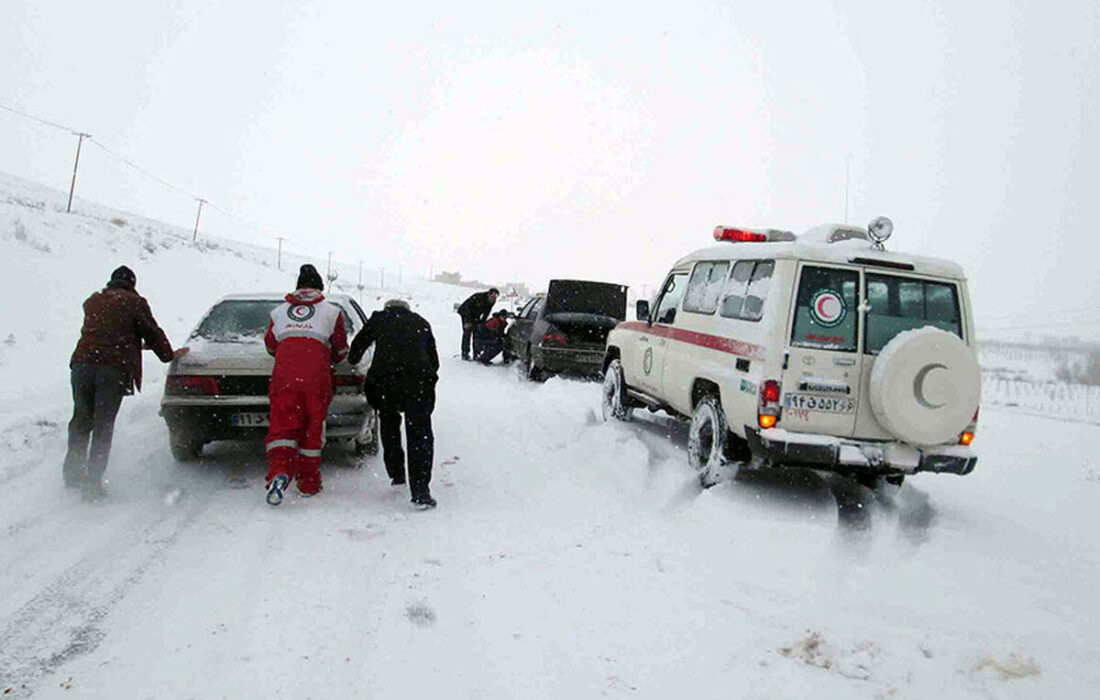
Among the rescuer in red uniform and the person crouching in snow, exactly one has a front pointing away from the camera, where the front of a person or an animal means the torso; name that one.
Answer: the rescuer in red uniform

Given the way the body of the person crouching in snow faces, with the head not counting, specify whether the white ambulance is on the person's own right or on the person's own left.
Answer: on the person's own right

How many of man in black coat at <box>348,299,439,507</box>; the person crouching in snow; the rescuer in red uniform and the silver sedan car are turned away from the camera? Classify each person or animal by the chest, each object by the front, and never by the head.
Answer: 3

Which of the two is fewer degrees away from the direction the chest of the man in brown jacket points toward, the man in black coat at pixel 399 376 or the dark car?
the dark car

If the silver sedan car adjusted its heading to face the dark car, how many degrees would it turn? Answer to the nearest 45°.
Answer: approximately 45° to its right

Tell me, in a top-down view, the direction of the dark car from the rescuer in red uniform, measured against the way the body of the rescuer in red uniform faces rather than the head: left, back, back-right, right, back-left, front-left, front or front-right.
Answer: front-right

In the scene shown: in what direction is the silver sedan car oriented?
away from the camera

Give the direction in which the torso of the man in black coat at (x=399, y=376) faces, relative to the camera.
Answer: away from the camera

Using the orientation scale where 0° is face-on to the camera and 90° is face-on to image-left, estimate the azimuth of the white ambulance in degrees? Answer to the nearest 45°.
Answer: approximately 135°

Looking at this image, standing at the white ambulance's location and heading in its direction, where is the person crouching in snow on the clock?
The person crouching in snow is roughly at 12 o'clock from the white ambulance.

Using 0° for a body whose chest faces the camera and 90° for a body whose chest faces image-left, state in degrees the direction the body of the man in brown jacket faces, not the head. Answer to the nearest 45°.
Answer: approximately 225°

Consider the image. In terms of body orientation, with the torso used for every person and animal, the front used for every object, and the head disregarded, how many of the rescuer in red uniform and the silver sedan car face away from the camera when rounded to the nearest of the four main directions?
2

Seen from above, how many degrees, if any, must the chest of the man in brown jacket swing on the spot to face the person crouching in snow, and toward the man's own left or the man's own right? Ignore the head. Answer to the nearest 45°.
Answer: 0° — they already face them

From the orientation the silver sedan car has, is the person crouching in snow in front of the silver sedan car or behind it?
in front
